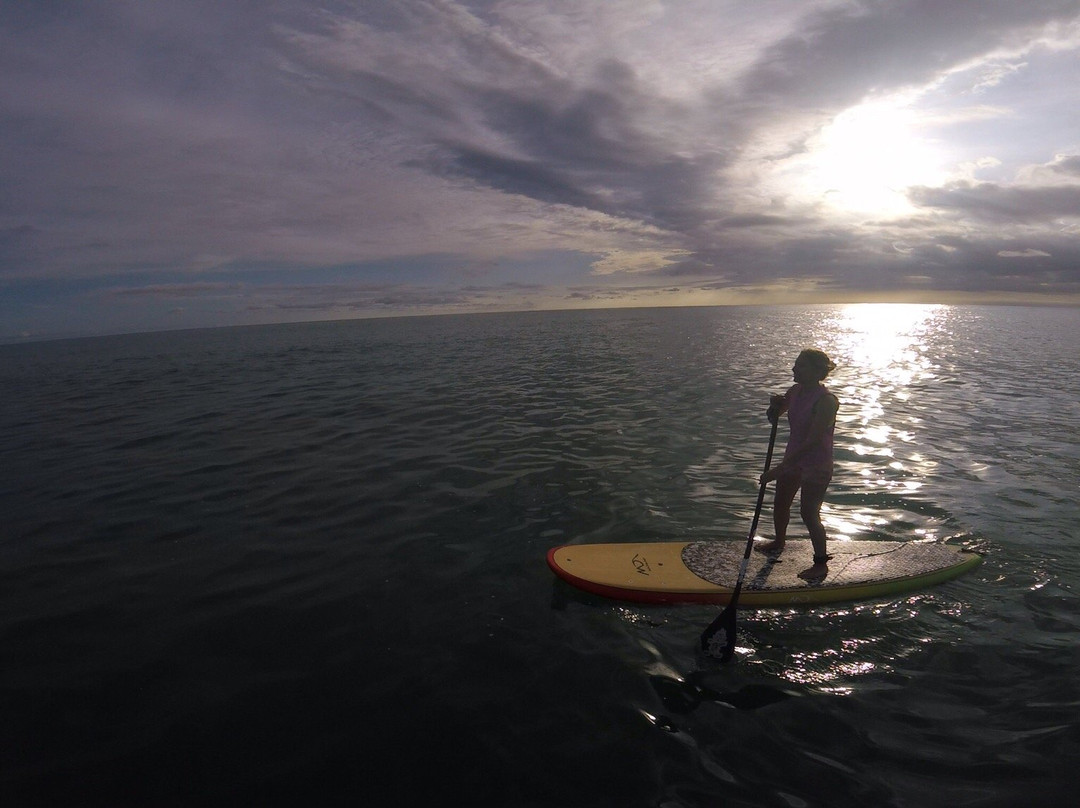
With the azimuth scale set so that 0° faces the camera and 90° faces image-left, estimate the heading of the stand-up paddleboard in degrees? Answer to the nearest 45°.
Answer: approximately 90°

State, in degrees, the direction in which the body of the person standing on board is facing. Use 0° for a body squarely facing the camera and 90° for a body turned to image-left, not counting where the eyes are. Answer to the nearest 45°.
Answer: approximately 45°
